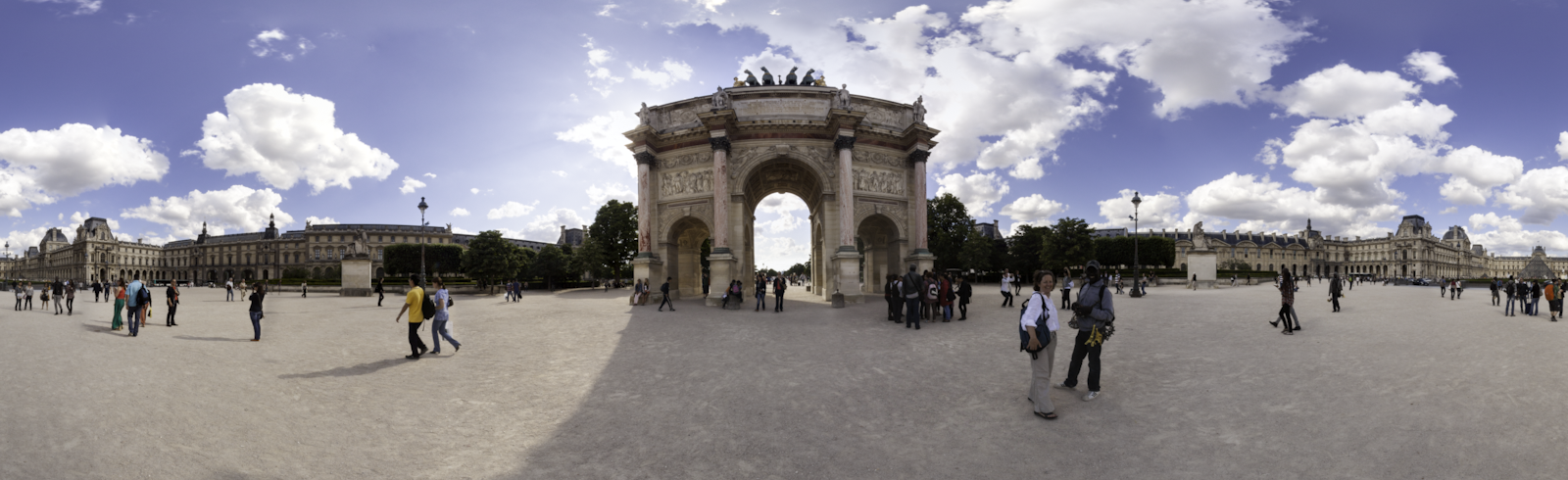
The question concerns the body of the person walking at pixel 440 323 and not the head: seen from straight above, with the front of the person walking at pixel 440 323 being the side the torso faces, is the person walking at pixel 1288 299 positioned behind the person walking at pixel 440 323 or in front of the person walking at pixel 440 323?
behind

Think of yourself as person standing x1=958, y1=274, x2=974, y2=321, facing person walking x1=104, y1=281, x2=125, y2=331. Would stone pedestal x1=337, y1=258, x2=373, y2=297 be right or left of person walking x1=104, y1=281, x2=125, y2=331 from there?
right

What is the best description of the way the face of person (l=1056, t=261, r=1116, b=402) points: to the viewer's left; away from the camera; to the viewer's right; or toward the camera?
toward the camera
